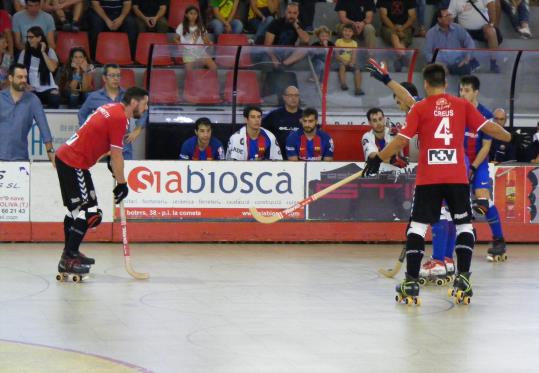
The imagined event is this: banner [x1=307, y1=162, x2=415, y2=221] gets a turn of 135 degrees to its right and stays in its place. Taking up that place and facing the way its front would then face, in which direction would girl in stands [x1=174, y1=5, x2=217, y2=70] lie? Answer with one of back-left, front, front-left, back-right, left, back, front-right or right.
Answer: front

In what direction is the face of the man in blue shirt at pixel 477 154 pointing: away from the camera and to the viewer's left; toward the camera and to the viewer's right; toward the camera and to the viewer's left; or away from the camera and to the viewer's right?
toward the camera and to the viewer's left

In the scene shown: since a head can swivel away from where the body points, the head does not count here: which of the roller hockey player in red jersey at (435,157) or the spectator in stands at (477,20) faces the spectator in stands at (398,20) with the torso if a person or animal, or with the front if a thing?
the roller hockey player in red jersey

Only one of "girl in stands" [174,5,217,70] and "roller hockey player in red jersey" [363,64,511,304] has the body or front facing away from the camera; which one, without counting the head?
the roller hockey player in red jersey

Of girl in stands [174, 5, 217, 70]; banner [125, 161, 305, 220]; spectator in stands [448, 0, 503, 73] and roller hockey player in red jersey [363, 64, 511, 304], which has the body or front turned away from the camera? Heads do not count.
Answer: the roller hockey player in red jersey

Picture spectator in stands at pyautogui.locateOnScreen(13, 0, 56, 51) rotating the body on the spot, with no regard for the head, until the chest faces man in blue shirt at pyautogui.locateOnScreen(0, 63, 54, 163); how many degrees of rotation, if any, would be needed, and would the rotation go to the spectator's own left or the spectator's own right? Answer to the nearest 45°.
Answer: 0° — they already face them

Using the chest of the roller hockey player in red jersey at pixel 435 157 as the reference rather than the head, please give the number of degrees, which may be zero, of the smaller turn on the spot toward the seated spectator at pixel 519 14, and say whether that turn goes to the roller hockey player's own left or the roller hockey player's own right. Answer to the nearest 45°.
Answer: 0° — they already face them

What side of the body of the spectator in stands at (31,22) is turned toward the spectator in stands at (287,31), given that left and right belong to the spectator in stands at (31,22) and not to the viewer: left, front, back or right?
left
